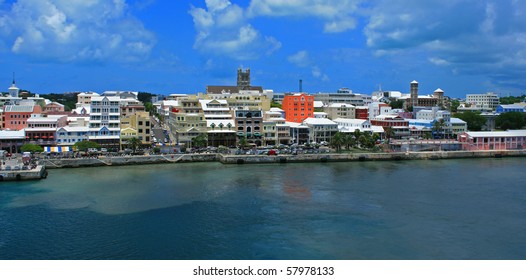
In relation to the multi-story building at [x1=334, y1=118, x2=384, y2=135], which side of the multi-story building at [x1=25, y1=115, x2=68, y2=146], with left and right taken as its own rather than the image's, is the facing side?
left

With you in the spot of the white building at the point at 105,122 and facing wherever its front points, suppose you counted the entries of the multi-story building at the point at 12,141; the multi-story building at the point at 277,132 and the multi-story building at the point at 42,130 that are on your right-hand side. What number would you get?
2

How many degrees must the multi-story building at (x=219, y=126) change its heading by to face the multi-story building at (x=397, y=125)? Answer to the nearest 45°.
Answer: approximately 90° to its left

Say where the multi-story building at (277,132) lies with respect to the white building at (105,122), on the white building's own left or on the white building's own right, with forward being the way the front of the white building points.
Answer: on the white building's own left

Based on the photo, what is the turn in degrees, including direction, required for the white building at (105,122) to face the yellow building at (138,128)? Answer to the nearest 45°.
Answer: approximately 90° to its left

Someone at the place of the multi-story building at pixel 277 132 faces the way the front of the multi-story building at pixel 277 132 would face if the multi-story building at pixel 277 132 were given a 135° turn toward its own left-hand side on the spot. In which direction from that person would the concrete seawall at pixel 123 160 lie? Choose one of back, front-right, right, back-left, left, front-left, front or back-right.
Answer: back

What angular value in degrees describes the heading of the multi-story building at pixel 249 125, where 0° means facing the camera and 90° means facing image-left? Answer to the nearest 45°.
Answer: approximately 0°

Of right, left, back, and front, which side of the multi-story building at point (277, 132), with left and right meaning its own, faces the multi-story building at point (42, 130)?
right

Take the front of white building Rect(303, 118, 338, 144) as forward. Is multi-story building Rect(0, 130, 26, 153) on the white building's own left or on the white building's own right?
on the white building's own right

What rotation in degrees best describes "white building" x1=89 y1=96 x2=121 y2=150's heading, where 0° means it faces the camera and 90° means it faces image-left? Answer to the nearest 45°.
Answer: approximately 0°
